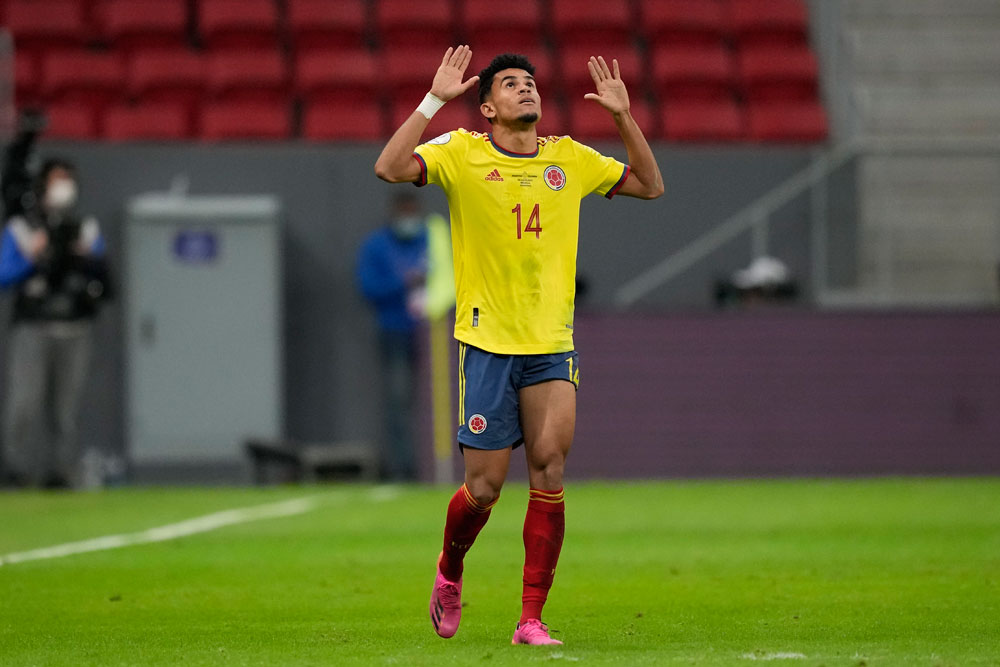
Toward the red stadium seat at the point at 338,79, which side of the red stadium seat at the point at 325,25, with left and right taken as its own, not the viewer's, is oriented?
front

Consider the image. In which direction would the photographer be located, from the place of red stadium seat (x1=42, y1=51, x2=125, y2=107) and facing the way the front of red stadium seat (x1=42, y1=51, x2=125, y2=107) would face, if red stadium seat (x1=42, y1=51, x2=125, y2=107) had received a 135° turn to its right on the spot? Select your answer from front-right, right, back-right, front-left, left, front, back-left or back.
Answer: back-left

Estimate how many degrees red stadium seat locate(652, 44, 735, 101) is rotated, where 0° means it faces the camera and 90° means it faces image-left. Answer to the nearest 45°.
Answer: approximately 0°

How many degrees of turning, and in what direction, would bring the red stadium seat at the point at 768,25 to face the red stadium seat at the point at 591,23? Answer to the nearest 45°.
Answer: approximately 90° to its right

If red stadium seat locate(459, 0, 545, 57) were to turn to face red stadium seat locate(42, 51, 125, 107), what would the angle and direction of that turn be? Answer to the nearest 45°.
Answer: approximately 90° to its right

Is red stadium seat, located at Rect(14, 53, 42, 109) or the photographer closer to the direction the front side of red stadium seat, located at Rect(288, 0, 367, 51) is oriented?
the photographer
